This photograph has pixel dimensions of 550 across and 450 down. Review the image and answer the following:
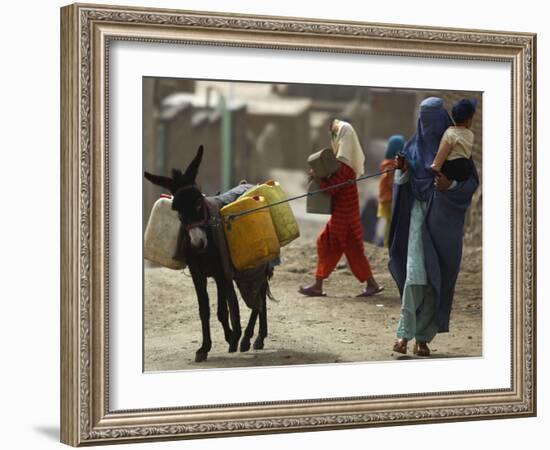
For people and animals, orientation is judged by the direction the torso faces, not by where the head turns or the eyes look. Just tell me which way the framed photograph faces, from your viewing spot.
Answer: facing the viewer and to the right of the viewer
